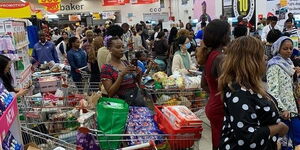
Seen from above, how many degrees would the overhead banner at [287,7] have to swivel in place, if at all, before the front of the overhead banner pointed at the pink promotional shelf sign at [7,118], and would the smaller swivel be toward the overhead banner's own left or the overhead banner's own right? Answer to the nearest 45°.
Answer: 0° — it already faces it

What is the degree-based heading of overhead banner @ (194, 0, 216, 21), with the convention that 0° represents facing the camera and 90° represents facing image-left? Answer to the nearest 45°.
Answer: approximately 0°

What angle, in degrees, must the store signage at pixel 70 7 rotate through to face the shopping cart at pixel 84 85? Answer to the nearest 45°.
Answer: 0° — it already faces it

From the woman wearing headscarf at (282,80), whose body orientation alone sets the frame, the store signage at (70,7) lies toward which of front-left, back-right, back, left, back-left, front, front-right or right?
back

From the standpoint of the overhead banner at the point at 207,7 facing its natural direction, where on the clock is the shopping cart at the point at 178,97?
The shopping cart is roughly at 12 o'clock from the overhead banner.

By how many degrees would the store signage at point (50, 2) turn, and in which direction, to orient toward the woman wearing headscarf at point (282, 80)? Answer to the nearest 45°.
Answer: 0° — it already faces them

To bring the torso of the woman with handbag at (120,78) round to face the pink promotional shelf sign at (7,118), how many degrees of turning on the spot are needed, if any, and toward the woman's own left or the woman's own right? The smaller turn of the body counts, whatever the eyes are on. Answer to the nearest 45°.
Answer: approximately 45° to the woman's own right

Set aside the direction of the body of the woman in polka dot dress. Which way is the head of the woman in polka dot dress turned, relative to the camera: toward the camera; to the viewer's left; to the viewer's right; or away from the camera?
away from the camera
